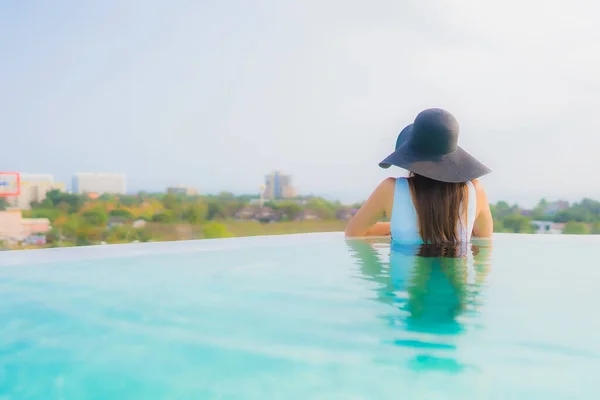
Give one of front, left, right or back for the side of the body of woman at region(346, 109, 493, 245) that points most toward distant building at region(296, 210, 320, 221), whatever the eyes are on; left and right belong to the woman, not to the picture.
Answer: front

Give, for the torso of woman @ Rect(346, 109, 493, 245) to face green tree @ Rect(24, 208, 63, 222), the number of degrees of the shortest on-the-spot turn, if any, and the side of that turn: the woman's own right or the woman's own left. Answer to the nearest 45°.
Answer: approximately 45° to the woman's own left

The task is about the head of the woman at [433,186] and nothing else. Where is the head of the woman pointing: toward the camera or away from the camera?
away from the camera

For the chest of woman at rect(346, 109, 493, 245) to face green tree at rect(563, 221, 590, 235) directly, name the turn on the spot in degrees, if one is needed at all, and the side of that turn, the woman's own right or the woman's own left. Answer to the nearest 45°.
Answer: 0° — they already face it

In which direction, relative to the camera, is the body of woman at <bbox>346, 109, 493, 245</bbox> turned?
away from the camera

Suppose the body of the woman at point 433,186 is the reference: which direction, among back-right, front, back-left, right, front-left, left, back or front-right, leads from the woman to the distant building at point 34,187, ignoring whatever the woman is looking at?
front-left

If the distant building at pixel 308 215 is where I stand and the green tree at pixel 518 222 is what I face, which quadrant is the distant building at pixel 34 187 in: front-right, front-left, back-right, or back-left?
back-right

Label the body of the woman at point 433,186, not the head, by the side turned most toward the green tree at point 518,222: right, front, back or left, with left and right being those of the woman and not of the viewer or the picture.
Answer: front

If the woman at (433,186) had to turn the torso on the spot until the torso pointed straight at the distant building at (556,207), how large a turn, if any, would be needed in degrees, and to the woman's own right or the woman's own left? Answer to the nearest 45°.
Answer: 0° — they already face it

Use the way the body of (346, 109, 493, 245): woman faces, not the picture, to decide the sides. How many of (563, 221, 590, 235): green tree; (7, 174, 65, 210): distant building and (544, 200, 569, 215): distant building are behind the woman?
0
